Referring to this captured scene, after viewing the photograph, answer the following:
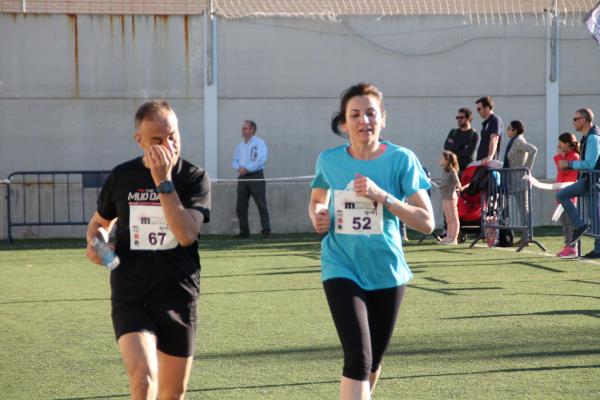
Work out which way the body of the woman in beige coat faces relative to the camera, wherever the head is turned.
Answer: to the viewer's left

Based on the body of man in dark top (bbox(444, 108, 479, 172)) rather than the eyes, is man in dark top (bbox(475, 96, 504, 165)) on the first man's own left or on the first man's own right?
on the first man's own left

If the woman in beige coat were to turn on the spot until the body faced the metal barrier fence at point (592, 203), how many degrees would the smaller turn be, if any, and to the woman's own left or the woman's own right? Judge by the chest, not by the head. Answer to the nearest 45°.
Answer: approximately 135° to the woman's own left

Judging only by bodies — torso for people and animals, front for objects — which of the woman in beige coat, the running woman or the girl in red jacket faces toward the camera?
the running woman

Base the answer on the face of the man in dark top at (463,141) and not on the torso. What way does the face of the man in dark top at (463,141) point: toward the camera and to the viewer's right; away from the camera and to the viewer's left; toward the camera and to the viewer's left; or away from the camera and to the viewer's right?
toward the camera and to the viewer's left

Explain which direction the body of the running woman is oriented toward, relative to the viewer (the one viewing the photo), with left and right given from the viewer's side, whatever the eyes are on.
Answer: facing the viewer

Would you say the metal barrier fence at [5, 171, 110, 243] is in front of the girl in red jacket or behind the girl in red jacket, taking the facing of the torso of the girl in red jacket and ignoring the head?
in front

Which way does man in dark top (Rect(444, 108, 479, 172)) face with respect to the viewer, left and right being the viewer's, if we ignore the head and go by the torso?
facing the viewer and to the left of the viewer

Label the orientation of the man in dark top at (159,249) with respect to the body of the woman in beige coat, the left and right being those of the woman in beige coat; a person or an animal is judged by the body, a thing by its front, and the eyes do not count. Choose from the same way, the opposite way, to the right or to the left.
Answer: to the left

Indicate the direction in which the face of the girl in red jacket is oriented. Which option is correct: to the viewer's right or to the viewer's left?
to the viewer's left

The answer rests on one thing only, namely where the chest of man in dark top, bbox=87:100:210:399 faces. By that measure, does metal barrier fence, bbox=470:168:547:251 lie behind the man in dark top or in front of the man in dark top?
behind
